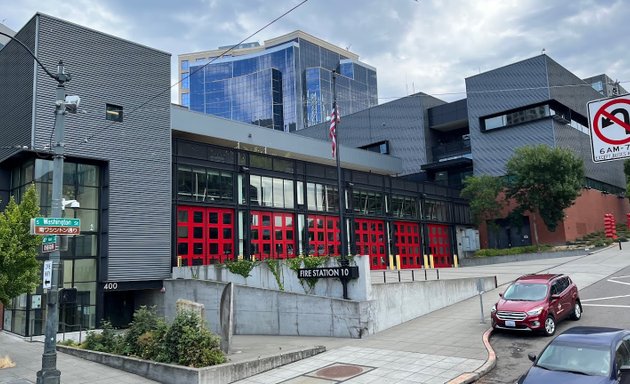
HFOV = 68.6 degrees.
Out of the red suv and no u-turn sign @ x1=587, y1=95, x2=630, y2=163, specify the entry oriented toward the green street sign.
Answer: the red suv

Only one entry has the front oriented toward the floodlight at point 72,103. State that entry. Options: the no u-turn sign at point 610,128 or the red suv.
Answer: the red suv

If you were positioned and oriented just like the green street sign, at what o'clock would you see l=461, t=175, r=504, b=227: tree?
The tree is roughly at 8 o'clock from the green street sign.

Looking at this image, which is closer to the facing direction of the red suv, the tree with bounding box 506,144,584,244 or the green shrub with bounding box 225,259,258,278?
the green shrub

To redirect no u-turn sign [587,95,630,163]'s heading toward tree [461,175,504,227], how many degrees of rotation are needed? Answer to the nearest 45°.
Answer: approximately 180°

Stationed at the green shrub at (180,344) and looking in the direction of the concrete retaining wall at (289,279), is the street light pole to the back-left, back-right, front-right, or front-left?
back-left

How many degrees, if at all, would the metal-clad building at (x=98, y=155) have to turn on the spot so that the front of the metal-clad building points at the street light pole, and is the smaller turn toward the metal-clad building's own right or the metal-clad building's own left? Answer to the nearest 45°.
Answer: approximately 45° to the metal-clad building's own right

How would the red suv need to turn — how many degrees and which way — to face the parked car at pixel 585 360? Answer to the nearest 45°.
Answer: approximately 45° to its left
